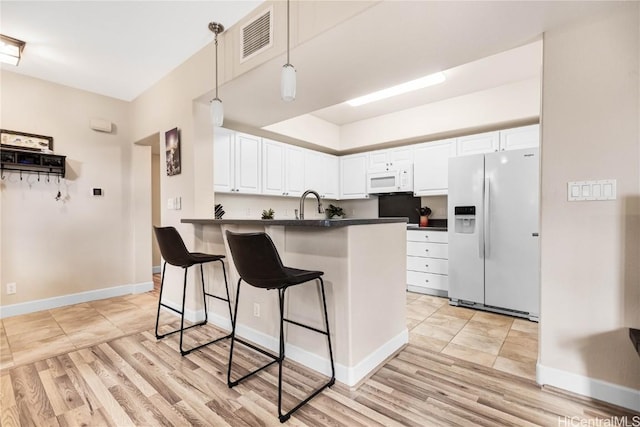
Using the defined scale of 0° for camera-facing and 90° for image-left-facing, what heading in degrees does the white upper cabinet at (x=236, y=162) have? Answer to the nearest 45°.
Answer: approximately 315°

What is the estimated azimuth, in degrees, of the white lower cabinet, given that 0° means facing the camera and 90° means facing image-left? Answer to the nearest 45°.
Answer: approximately 45°

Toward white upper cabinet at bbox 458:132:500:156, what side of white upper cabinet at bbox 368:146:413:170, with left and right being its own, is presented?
left

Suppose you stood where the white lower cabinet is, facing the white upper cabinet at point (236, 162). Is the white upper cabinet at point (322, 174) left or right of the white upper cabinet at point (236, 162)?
right

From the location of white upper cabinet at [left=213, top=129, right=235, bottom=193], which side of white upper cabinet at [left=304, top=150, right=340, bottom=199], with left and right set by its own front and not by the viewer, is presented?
right

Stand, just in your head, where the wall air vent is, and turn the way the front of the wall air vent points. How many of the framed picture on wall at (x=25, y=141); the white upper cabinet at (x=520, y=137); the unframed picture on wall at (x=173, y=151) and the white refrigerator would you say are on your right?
2
